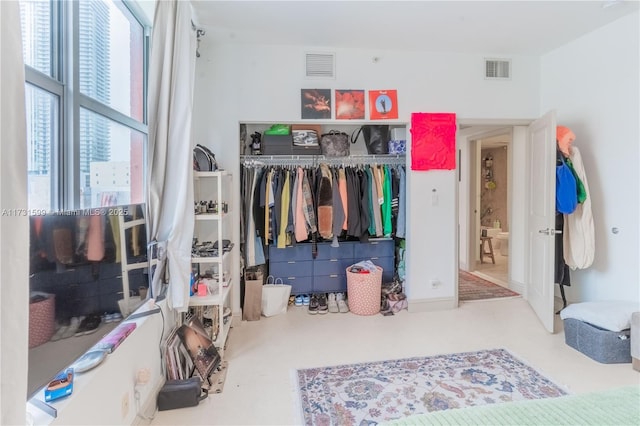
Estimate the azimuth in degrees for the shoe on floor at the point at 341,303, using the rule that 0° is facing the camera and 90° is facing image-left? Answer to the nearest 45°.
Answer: approximately 0°

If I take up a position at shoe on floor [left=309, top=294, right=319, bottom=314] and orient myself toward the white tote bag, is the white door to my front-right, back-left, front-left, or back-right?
back-left

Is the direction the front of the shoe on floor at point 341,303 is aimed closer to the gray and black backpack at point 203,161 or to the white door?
the gray and black backpack
